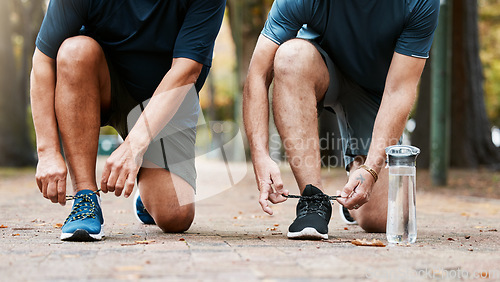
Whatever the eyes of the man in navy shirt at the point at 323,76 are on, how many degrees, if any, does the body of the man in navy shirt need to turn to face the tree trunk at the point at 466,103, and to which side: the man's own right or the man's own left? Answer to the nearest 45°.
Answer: approximately 180°

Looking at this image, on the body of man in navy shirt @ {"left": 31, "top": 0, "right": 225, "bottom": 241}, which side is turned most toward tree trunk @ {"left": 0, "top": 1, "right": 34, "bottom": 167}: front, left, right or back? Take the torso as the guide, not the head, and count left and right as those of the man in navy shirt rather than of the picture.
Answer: back

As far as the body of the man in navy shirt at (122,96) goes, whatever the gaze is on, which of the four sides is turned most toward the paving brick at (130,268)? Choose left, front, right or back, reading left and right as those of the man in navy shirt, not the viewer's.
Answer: front

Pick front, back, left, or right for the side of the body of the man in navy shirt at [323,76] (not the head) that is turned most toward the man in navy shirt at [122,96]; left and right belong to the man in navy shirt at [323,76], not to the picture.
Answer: right

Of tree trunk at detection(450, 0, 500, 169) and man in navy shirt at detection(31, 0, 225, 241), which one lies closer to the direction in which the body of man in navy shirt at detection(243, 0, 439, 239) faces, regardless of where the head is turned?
the man in navy shirt

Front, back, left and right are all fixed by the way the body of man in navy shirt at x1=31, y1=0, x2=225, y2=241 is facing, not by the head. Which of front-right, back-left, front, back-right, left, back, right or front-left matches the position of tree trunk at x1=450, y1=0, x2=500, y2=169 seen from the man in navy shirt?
back-left

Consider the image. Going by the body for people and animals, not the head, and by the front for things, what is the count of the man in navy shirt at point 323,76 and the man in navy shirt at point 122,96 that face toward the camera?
2

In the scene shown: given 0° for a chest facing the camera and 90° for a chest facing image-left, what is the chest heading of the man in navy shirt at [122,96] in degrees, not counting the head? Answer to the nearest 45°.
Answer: approximately 0°

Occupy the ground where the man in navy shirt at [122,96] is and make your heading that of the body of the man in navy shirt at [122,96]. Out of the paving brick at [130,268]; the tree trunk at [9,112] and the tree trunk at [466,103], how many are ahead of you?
1

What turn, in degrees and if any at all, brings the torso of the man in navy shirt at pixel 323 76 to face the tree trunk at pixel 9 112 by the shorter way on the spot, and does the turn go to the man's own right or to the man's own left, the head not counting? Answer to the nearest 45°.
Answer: approximately 135° to the man's own right

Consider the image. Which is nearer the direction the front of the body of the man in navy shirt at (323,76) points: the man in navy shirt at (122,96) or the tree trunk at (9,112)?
the man in navy shirt

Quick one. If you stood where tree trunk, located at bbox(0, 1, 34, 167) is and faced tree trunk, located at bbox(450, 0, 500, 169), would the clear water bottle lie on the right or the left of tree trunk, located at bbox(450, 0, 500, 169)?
right

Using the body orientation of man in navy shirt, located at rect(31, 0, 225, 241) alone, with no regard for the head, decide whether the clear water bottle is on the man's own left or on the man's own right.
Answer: on the man's own left

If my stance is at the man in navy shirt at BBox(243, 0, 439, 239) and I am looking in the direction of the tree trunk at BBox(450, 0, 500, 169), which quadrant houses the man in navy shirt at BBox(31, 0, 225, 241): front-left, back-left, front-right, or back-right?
back-left

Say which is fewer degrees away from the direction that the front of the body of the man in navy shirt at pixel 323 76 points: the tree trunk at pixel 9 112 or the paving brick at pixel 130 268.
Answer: the paving brick
